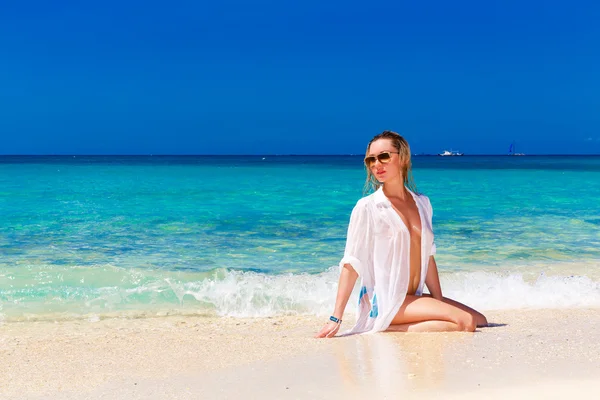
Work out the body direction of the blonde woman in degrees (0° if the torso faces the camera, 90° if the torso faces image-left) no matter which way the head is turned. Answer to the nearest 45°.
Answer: approximately 315°
